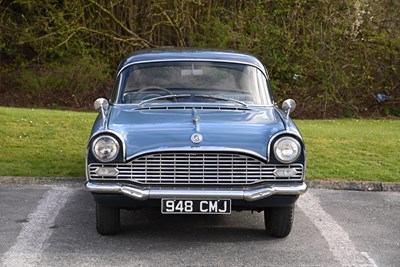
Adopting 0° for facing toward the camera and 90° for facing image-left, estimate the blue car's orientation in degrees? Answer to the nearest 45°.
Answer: approximately 0°
